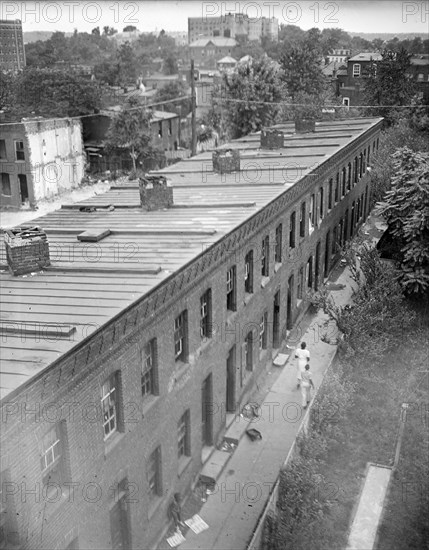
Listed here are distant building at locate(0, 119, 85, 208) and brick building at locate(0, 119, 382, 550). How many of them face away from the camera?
0

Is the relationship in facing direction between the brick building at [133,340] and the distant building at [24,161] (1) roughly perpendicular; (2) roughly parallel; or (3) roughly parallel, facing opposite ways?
roughly perpendicular

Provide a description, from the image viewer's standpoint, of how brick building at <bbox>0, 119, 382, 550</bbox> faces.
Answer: facing the viewer and to the right of the viewer

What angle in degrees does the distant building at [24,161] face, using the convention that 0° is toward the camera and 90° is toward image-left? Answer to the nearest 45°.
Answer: approximately 45°

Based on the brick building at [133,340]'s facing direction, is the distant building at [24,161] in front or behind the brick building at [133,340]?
behind
